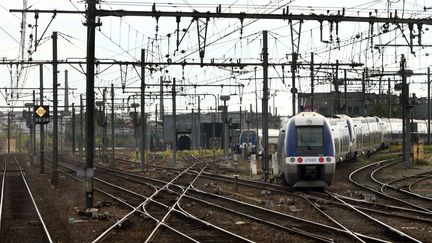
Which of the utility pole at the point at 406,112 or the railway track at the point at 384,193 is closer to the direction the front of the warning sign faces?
the railway track

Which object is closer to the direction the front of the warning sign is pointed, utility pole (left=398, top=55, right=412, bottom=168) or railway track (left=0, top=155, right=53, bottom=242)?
the railway track

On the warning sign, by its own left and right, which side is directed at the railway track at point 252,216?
front

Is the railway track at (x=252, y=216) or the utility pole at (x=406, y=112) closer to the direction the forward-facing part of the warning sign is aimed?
the railway track

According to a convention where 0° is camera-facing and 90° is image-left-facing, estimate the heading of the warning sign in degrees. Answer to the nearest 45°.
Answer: approximately 0°

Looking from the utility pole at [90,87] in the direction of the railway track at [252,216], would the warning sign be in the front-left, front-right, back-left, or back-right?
back-left

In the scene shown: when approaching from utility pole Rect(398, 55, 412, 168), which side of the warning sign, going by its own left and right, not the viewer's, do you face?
left

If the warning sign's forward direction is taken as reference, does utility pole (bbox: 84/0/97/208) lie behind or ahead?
ahead

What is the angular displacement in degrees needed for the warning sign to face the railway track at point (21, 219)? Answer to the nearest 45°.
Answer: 0° — it already faces it
